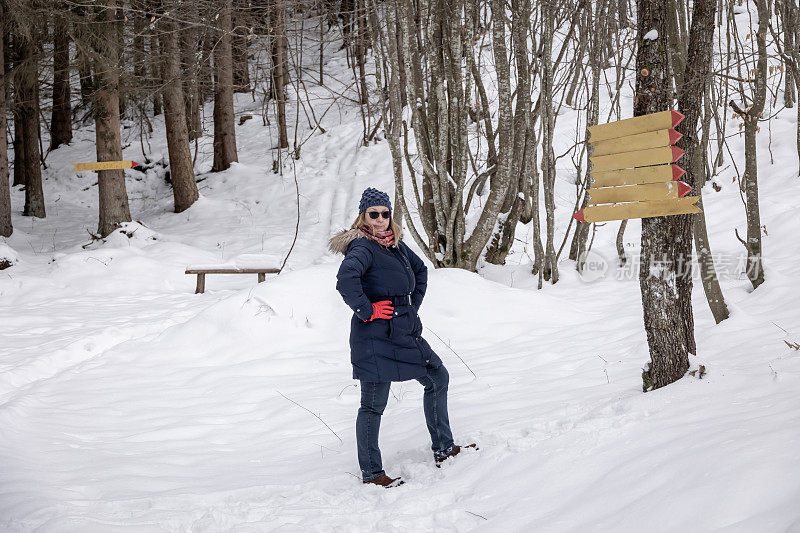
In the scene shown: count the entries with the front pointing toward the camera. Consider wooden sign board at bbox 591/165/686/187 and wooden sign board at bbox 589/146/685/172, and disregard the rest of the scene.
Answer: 2

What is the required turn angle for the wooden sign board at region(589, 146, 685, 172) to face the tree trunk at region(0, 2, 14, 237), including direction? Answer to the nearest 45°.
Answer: approximately 135° to its right

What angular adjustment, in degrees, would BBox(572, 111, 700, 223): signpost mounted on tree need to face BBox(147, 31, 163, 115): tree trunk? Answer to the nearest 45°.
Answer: approximately 135° to its right

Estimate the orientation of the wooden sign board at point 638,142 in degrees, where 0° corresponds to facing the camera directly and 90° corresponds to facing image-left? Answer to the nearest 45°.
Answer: approximately 0°

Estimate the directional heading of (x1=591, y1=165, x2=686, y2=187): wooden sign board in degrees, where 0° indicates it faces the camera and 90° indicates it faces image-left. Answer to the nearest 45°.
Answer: approximately 0°
